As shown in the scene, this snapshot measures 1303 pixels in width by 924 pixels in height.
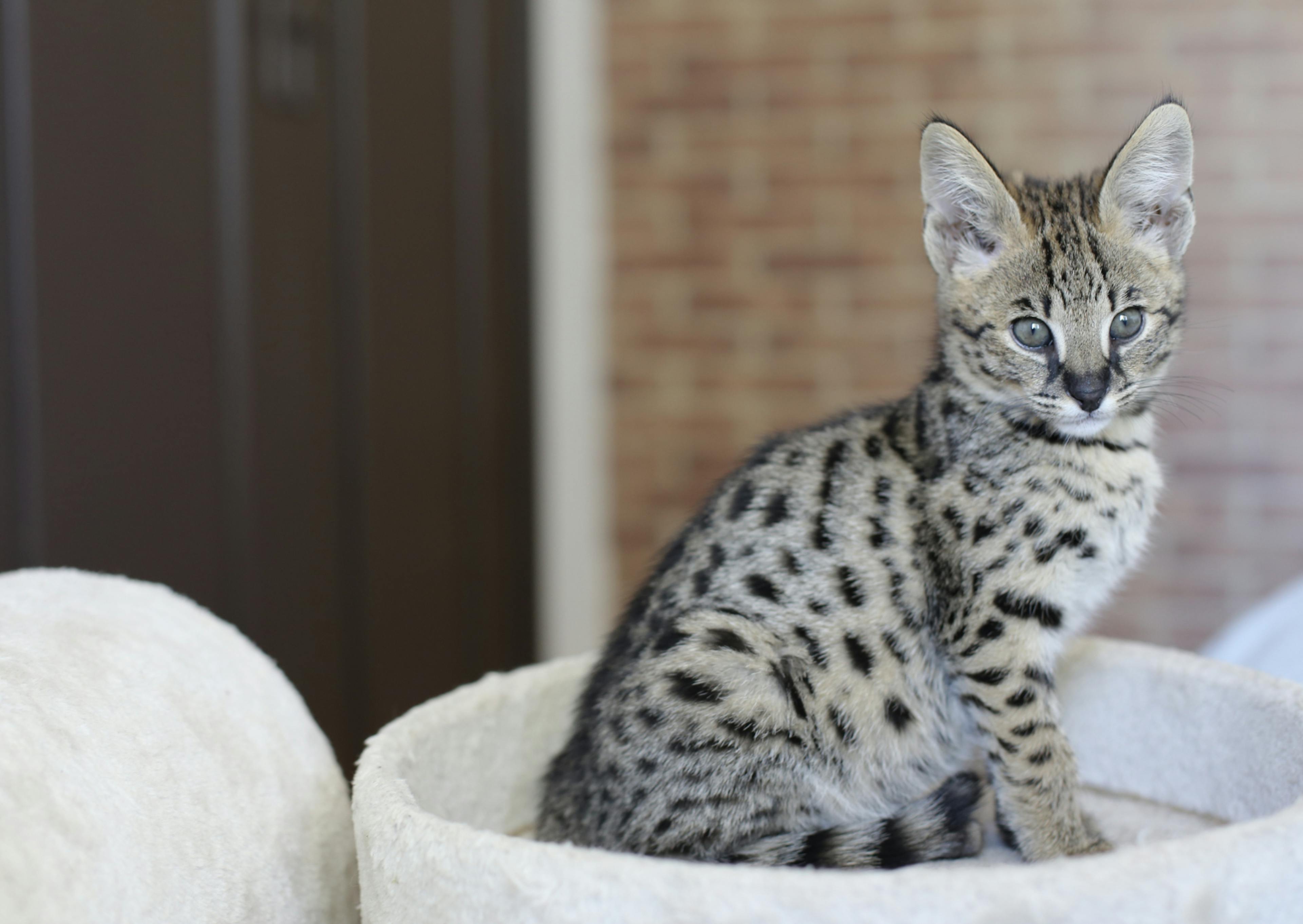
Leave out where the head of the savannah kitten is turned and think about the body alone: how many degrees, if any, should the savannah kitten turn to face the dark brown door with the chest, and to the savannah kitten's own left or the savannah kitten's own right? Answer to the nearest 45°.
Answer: approximately 135° to the savannah kitten's own left

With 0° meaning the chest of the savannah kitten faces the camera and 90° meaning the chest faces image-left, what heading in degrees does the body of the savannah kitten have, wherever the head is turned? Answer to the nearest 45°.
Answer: approximately 270°
